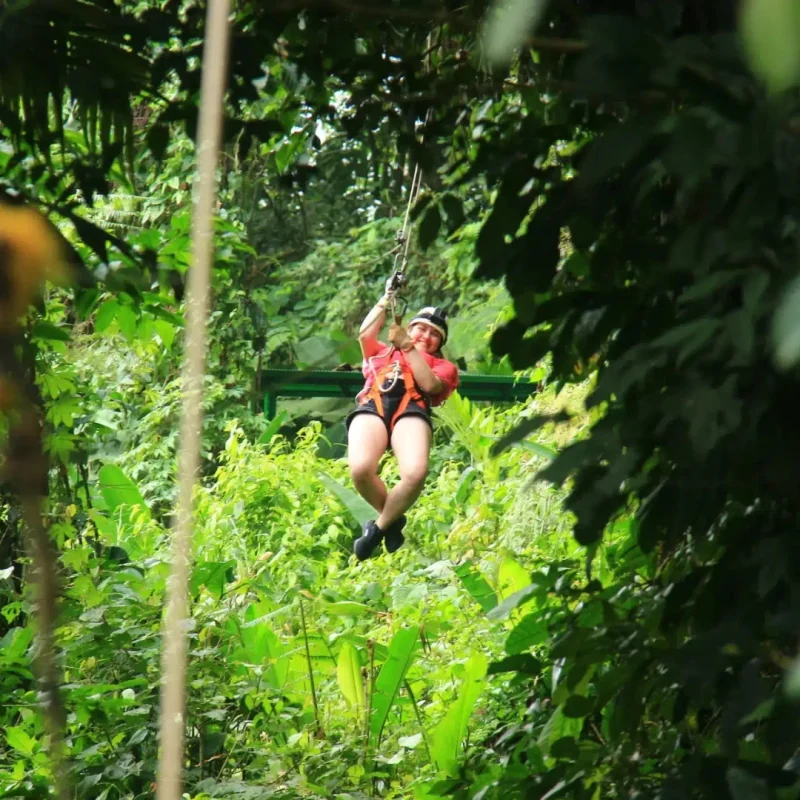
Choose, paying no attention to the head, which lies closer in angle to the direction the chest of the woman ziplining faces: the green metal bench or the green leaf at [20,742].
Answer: the green leaf

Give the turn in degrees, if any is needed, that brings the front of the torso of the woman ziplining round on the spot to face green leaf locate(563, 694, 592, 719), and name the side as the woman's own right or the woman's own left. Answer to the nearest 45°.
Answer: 0° — they already face it

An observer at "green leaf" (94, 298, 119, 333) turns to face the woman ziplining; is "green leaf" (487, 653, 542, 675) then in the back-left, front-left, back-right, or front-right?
front-right

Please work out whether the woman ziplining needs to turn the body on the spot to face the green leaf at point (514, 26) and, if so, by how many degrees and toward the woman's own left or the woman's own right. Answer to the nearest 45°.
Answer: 0° — they already face it

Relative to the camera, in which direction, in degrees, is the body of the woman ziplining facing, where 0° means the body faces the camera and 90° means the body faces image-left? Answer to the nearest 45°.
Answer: approximately 0°

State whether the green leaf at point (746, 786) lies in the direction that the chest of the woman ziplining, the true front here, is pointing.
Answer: yes

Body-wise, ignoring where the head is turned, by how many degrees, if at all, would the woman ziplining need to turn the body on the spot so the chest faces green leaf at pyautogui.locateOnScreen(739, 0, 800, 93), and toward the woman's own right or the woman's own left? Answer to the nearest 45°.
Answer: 0° — they already face it
